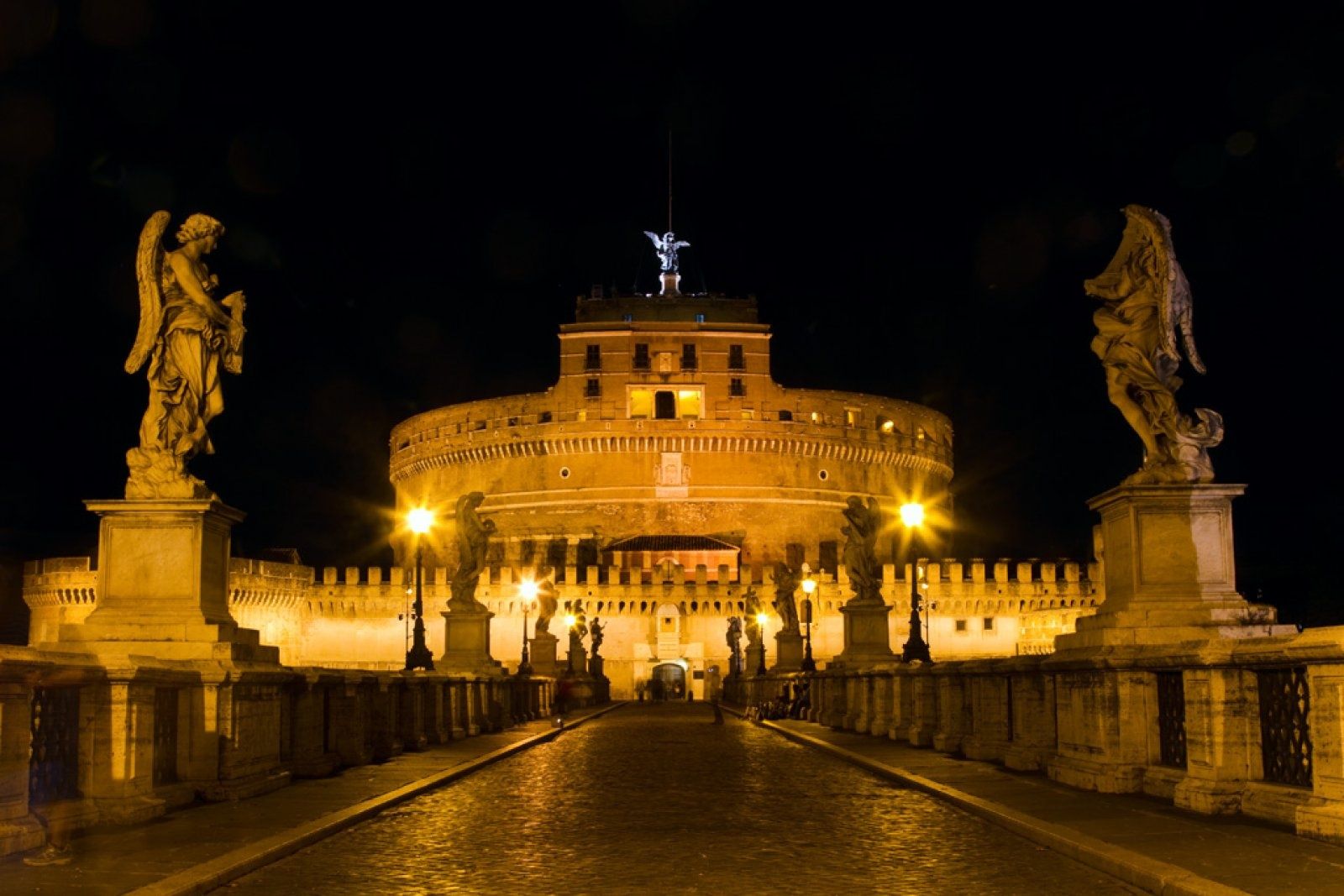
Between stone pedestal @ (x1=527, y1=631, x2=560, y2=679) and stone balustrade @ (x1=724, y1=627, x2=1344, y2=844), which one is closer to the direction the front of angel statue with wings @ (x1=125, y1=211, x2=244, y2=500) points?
the stone balustrade

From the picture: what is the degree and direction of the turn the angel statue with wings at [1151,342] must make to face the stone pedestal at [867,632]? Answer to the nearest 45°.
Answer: approximately 90° to its right

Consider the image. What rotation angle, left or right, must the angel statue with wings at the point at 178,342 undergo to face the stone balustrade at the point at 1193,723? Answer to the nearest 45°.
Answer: approximately 45° to its right

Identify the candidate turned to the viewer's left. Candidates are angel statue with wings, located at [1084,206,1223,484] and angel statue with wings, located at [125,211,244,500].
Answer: angel statue with wings, located at [1084,206,1223,484]

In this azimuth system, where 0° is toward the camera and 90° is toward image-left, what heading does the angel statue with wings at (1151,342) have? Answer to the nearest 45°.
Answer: approximately 90°

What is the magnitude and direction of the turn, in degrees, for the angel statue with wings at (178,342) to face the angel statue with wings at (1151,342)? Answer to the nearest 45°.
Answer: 0° — it already faces it

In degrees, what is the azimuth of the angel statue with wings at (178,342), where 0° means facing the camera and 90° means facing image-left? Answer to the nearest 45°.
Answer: approximately 270°

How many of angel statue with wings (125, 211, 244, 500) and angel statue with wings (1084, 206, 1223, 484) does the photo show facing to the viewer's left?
1

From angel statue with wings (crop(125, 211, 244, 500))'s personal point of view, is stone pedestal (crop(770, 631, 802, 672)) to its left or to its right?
on its left

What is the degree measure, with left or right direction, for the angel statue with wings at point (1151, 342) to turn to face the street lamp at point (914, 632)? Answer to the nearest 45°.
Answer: approximately 90° to its right

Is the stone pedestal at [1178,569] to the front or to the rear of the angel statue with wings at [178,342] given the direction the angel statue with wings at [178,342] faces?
to the front
